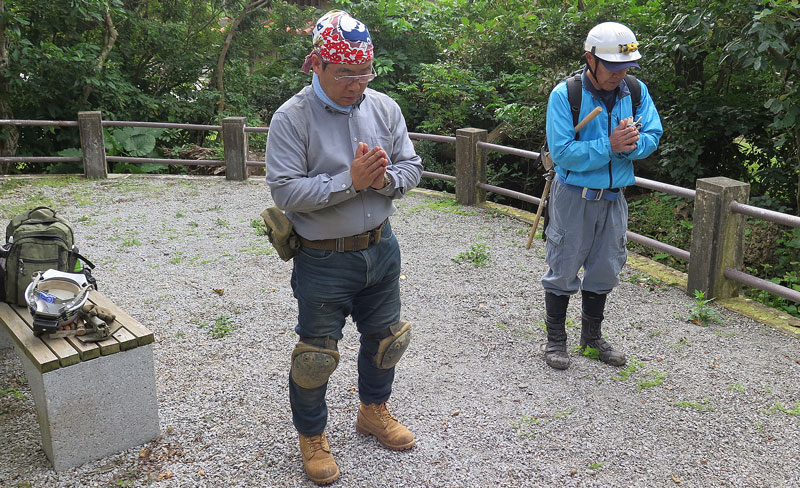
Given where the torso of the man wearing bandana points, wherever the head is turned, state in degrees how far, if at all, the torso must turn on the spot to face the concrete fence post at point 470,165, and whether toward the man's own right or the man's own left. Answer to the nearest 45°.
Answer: approximately 135° to the man's own left

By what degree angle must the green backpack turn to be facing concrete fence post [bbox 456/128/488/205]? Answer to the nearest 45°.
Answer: approximately 135° to its left

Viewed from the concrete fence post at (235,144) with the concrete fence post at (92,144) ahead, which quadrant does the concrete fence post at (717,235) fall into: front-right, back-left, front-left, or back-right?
back-left

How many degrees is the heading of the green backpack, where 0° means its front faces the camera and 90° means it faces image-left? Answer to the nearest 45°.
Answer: approximately 0°

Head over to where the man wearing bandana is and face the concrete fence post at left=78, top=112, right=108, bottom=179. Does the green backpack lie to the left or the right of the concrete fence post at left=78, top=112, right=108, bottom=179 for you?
left

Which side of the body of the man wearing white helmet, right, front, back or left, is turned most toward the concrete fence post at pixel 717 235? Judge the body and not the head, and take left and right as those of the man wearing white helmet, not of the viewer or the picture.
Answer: left

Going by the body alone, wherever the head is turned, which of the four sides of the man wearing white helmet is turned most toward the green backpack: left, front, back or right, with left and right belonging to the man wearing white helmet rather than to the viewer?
right

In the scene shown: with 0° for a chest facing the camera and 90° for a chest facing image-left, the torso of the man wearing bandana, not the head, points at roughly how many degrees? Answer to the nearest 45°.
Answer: approximately 315°

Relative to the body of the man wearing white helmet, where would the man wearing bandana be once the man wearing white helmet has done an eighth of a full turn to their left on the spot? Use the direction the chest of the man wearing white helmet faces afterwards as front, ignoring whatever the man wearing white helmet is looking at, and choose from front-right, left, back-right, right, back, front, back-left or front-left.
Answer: back-right
